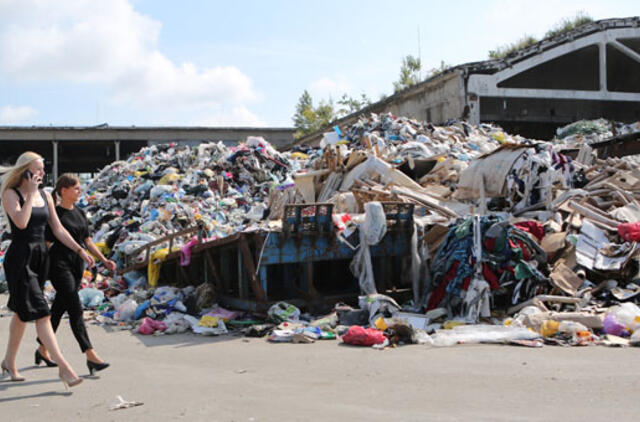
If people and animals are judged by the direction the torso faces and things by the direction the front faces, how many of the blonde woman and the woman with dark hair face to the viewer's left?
0

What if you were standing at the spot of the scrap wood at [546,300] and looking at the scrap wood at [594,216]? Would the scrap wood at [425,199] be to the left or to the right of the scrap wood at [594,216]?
left

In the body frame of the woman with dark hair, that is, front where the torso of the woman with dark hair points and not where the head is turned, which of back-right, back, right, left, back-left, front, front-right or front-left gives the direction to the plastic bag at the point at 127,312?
left

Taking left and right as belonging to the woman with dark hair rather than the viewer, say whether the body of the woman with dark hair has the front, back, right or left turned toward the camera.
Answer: right

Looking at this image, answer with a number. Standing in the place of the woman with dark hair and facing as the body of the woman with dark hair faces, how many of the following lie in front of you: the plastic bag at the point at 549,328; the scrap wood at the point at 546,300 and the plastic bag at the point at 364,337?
3

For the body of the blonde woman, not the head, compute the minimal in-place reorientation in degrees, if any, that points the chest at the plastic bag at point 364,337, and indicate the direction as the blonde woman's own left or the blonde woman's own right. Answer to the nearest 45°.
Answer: approximately 45° to the blonde woman's own left

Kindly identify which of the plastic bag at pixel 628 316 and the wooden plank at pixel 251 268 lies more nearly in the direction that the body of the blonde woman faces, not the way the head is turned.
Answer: the plastic bag

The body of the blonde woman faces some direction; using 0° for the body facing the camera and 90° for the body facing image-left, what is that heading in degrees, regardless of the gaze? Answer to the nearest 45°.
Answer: approximately 315°

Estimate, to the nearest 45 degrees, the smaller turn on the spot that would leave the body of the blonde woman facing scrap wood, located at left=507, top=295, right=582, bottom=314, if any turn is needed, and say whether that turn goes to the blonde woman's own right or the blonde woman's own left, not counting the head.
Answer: approximately 45° to the blonde woman's own left

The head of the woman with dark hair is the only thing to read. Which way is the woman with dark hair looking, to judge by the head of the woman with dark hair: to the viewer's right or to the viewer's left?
to the viewer's right
